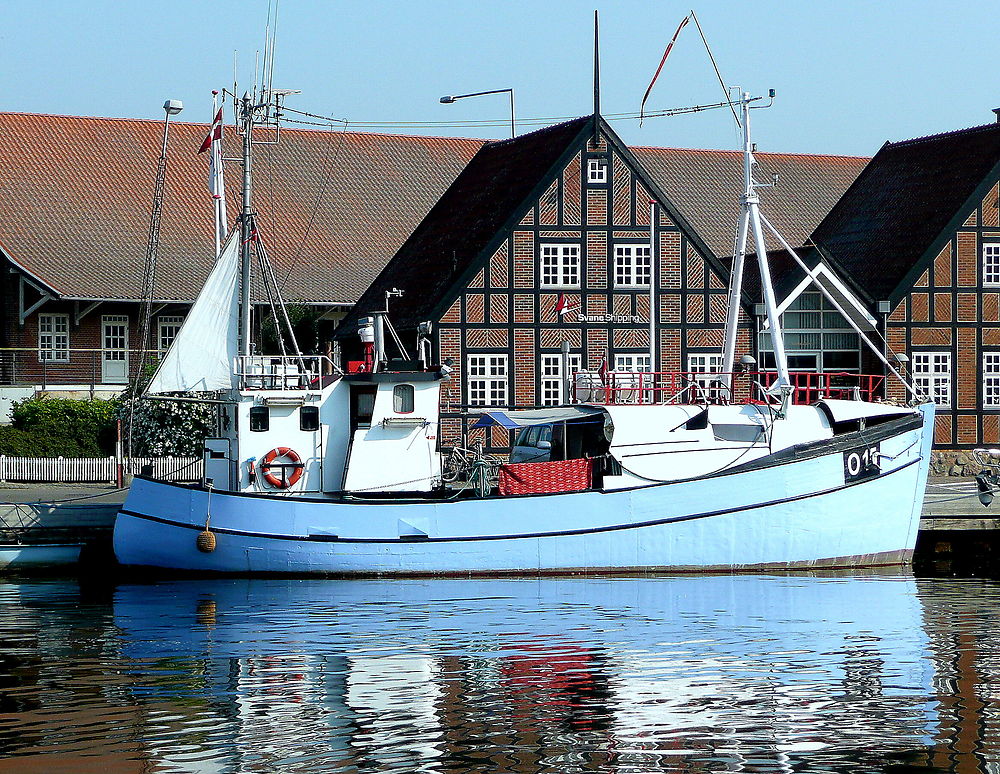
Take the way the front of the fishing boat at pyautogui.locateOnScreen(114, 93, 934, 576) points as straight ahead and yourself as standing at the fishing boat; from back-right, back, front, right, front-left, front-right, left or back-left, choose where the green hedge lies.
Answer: back-left

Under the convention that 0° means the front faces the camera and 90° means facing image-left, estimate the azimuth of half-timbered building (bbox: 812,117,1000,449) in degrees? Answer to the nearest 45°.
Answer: approximately 0°

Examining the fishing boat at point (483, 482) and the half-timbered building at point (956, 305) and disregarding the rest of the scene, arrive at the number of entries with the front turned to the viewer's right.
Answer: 1

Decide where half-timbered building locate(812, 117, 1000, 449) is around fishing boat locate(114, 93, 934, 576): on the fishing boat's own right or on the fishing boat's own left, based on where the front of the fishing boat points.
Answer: on the fishing boat's own left

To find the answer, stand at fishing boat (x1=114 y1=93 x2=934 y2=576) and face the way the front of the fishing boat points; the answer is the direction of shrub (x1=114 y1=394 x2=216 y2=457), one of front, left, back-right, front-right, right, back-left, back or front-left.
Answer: back-left

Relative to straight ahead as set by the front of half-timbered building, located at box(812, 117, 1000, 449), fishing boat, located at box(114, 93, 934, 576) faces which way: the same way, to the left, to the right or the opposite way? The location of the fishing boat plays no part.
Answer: to the left

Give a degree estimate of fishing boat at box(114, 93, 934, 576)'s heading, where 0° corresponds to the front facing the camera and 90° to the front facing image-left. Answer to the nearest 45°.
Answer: approximately 270°

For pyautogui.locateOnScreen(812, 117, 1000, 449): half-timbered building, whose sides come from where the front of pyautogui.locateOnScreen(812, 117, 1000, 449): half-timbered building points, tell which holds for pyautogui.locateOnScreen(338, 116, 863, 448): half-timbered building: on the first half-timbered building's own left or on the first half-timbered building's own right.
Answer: on the first half-timbered building's own right

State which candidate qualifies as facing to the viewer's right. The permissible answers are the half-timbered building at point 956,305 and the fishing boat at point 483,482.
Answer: the fishing boat

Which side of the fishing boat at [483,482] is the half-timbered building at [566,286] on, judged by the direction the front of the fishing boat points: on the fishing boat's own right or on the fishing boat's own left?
on the fishing boat's own left

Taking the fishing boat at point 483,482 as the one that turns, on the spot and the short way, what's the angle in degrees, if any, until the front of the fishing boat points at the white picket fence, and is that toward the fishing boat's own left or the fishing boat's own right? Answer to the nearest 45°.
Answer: approximately 135° to the fishing boat's own left

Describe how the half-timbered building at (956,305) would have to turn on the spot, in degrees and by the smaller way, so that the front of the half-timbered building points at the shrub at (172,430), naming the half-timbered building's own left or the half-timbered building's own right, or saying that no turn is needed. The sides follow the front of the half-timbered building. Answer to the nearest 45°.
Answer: approximately 45° to the half-timbered building's own right
